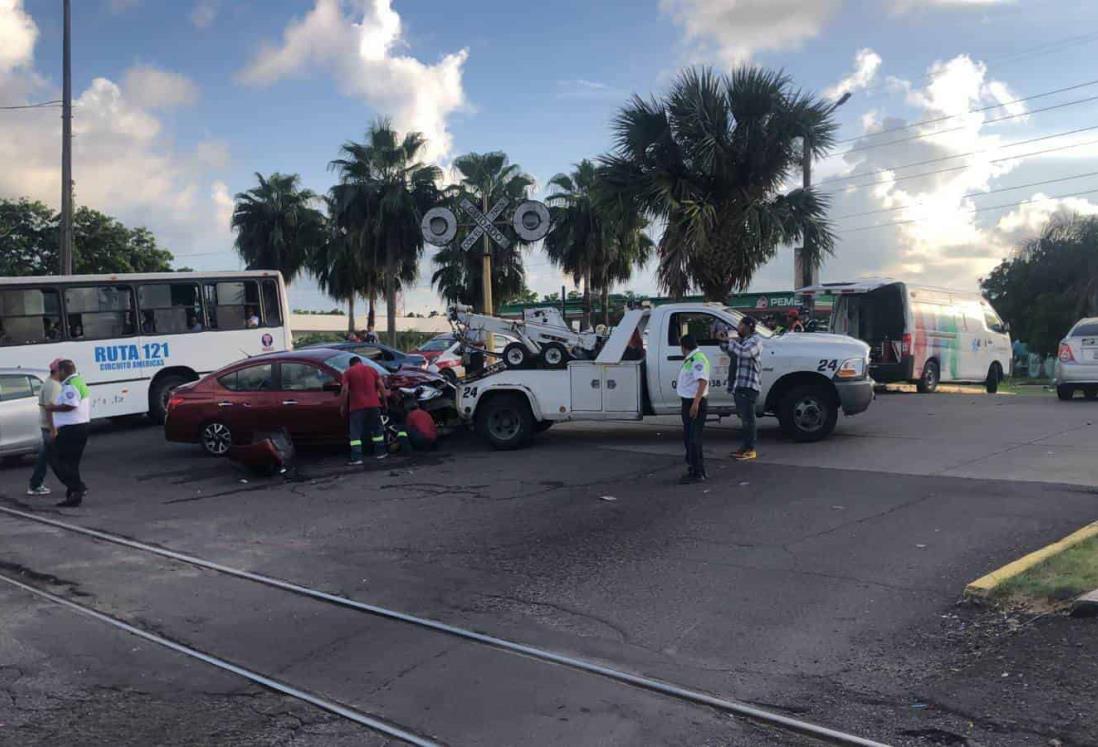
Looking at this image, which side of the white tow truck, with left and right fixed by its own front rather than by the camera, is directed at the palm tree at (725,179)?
left

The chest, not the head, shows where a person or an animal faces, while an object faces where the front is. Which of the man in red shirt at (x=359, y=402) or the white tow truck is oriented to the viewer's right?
the white tow truck

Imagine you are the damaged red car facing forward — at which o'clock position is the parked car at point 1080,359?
The parked car is roughly at 12 o'clock from the damaged red car.

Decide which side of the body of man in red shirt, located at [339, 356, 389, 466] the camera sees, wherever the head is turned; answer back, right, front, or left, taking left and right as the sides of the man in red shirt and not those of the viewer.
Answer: back

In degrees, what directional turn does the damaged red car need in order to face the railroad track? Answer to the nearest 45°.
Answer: approximately 90° to its right

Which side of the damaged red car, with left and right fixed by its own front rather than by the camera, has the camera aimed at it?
right

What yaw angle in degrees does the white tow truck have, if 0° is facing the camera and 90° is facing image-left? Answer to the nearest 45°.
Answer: approximately 270°

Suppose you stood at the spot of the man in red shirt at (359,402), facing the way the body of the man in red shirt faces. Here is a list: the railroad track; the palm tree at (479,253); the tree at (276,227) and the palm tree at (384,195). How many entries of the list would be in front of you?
3

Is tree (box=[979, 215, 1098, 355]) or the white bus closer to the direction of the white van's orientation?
the tree

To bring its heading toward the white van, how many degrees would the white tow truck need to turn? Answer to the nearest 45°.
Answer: approximately 45° to its left

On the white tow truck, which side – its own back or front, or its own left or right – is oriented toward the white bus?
back

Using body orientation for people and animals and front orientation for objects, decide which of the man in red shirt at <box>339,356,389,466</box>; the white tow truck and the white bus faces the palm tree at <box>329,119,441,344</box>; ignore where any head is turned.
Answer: the man in red shirt
